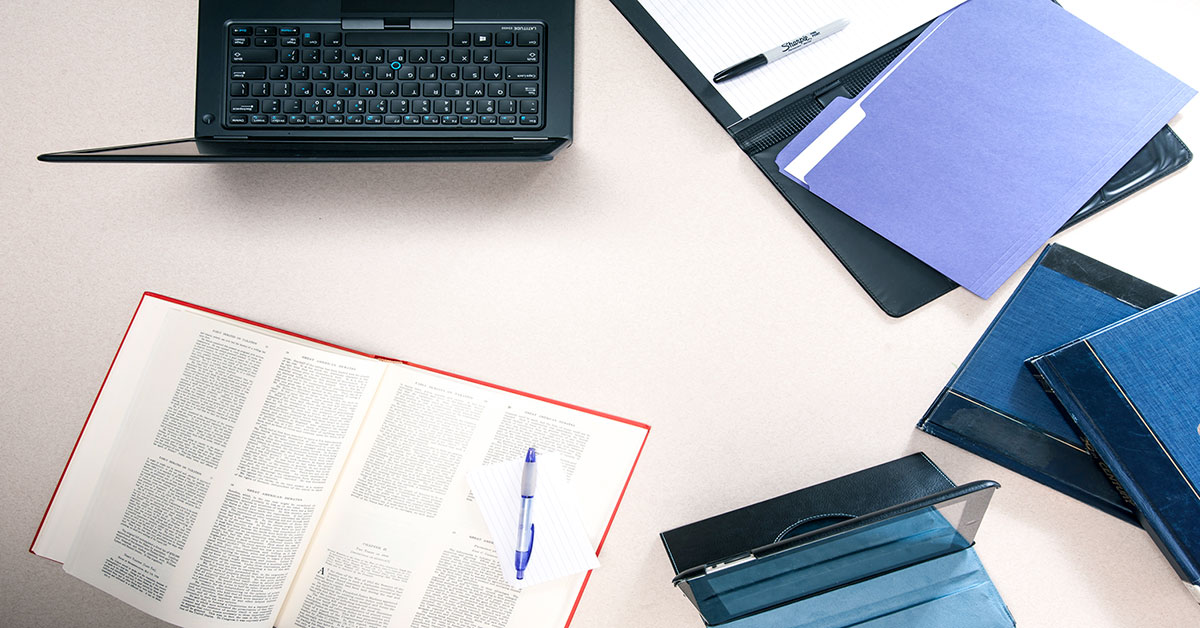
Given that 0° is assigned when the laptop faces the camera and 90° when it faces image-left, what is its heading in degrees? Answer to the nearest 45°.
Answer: approximately 180°

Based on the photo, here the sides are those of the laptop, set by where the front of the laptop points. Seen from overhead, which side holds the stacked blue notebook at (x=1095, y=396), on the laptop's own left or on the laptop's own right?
on the laptop's own right

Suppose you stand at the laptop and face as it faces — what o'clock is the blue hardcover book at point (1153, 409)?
The blue hardcover book is roughly at 4 o'clock from the laptop.
